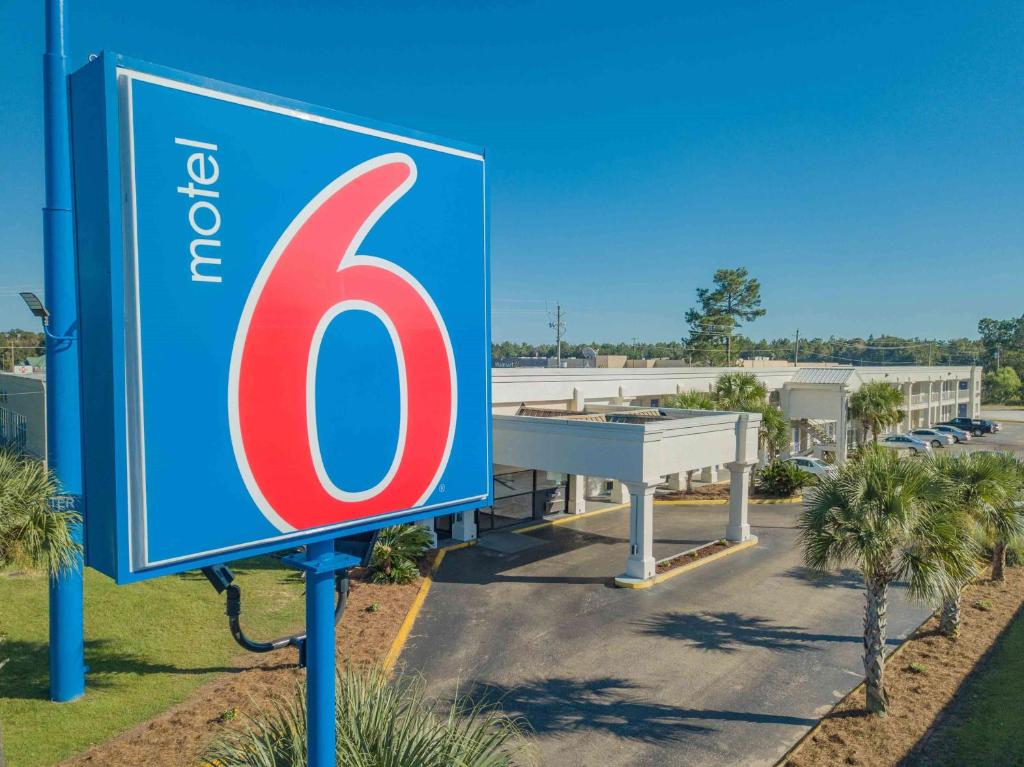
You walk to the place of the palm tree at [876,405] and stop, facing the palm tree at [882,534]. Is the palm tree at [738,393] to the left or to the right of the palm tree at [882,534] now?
right

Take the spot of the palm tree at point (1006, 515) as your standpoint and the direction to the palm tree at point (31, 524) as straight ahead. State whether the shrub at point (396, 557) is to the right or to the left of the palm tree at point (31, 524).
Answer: right

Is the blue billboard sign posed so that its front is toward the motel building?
no

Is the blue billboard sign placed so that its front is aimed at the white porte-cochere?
no

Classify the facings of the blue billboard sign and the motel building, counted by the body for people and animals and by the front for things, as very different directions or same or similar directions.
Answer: same or similar directions

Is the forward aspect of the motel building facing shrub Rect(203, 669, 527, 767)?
no

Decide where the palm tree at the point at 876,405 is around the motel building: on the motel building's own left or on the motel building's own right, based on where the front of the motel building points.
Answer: on the motel building's own left

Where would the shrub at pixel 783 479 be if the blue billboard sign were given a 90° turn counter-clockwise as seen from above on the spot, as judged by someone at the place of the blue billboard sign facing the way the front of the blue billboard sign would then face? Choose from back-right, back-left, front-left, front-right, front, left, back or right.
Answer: front

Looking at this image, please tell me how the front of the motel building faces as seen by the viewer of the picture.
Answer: facing the viewer and to the right of the viewer

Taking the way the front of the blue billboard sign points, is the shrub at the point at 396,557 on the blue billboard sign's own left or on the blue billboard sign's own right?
on the blue billboard sign's own left

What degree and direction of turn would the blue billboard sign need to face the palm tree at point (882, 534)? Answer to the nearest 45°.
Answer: approximately 90° to its left

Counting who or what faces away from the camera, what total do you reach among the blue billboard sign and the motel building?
0

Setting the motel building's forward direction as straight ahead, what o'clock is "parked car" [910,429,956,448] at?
The parked car is roughly at 9 o'clock from the motel building.
